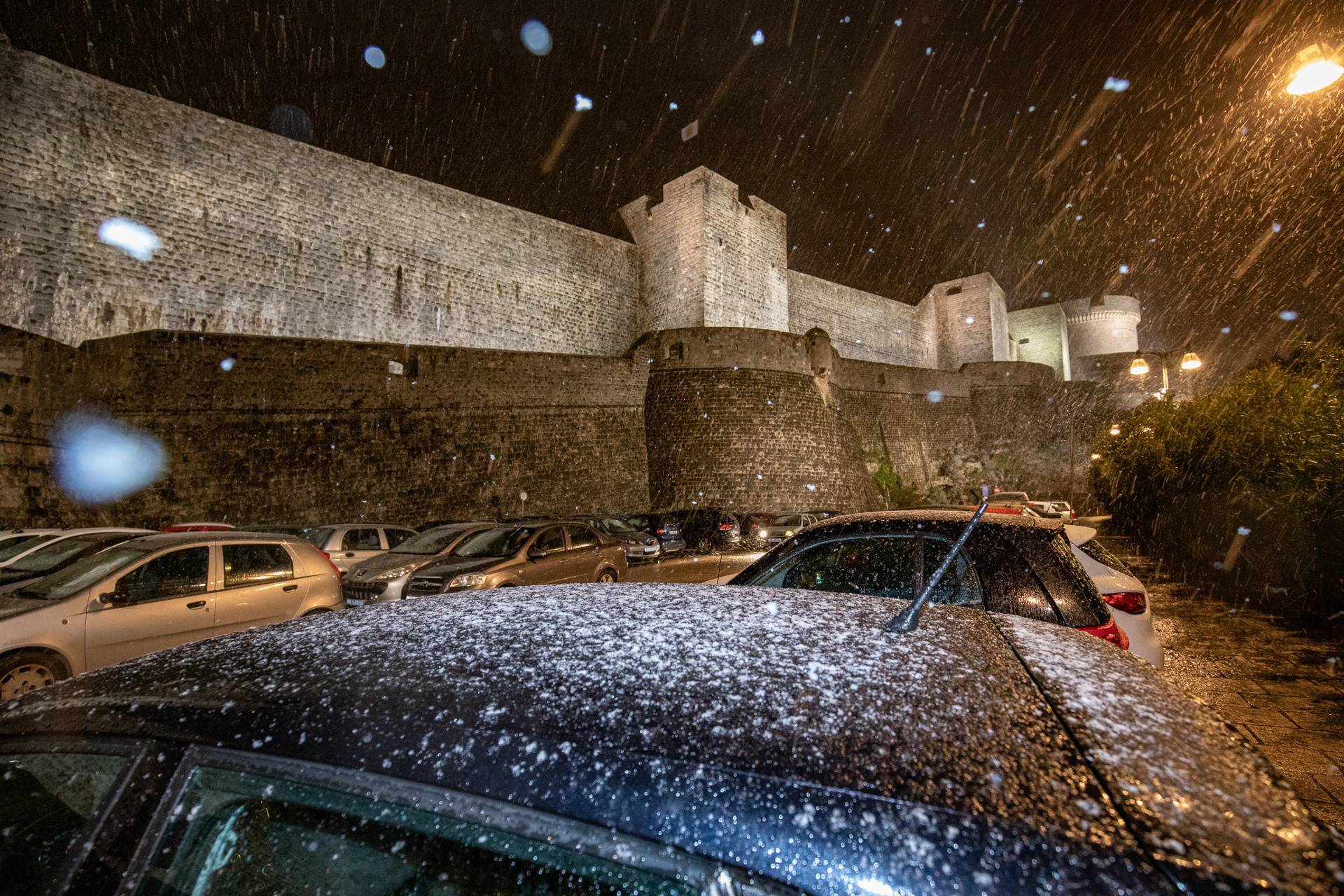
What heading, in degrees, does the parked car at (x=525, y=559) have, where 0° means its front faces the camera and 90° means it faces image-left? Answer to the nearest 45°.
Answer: approximately 45°

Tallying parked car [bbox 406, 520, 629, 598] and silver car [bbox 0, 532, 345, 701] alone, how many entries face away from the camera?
0

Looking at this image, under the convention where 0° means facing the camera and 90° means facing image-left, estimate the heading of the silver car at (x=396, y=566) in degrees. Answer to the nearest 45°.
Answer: approximately 45°

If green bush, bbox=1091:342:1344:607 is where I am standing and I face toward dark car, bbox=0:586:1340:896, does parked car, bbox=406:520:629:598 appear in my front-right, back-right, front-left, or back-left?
front-right

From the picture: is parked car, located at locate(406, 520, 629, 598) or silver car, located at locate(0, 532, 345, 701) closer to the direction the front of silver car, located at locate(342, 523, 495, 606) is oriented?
the silver car

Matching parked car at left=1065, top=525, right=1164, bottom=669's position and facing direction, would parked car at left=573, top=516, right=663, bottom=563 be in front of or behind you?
in front

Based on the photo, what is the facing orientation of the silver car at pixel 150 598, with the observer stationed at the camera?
facing the viewer and to the left of the viewer

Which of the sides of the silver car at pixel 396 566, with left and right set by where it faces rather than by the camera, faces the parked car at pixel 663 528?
back

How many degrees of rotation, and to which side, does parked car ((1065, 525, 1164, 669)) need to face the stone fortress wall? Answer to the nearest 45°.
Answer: approximately 45° to its left

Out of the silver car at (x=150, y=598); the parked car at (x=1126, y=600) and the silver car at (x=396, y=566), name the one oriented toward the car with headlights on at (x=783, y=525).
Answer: the parked car at (x=1126, y=600)

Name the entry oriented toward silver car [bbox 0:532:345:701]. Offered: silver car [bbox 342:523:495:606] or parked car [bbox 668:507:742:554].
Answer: silver car [bbox 342:523:495:606]

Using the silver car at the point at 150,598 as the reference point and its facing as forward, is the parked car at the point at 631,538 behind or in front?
behind

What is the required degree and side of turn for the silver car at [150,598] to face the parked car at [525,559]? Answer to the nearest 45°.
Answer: approximately 135° to its left

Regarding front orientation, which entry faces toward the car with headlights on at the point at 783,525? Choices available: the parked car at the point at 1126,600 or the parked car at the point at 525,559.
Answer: the parked car at the point at 1126,600

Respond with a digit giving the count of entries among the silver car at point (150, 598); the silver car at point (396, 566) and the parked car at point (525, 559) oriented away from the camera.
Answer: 0
